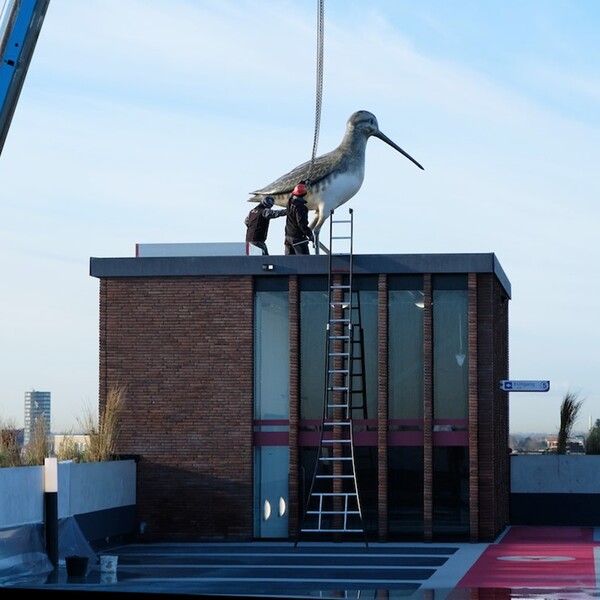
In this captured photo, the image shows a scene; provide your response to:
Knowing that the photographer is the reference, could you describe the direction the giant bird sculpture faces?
facing to the right of the viewer

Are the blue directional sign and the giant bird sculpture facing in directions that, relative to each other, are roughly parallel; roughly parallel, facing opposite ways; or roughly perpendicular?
roughly perpendicular

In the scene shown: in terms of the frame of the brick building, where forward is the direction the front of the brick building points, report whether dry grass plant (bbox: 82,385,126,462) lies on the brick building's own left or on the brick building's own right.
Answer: on the brick building's own right

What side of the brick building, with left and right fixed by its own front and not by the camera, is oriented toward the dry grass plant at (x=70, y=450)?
right

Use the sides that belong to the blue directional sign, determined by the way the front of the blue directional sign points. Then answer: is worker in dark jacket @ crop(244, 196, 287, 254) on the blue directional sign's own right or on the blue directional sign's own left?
on the blue directional sign's own right

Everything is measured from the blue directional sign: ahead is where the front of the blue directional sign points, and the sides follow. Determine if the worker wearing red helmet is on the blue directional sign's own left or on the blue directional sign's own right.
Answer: on the blue directional sign's own right

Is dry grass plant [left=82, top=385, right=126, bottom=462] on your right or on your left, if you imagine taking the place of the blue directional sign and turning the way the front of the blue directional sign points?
on your right

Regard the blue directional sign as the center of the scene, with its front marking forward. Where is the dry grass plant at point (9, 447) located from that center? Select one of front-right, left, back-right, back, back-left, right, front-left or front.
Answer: front-right

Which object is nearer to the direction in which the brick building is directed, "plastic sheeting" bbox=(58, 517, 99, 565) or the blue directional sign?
the plastic sheeting

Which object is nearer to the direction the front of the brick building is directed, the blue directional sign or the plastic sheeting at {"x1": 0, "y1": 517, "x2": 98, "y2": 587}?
the plastic sheeting

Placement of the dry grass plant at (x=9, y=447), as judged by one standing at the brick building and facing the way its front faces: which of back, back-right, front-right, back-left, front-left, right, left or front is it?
front-right

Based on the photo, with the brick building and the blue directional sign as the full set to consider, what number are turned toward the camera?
2

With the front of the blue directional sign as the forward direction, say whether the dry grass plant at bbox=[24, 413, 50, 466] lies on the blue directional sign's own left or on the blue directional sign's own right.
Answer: on the blue directional sign's own right
